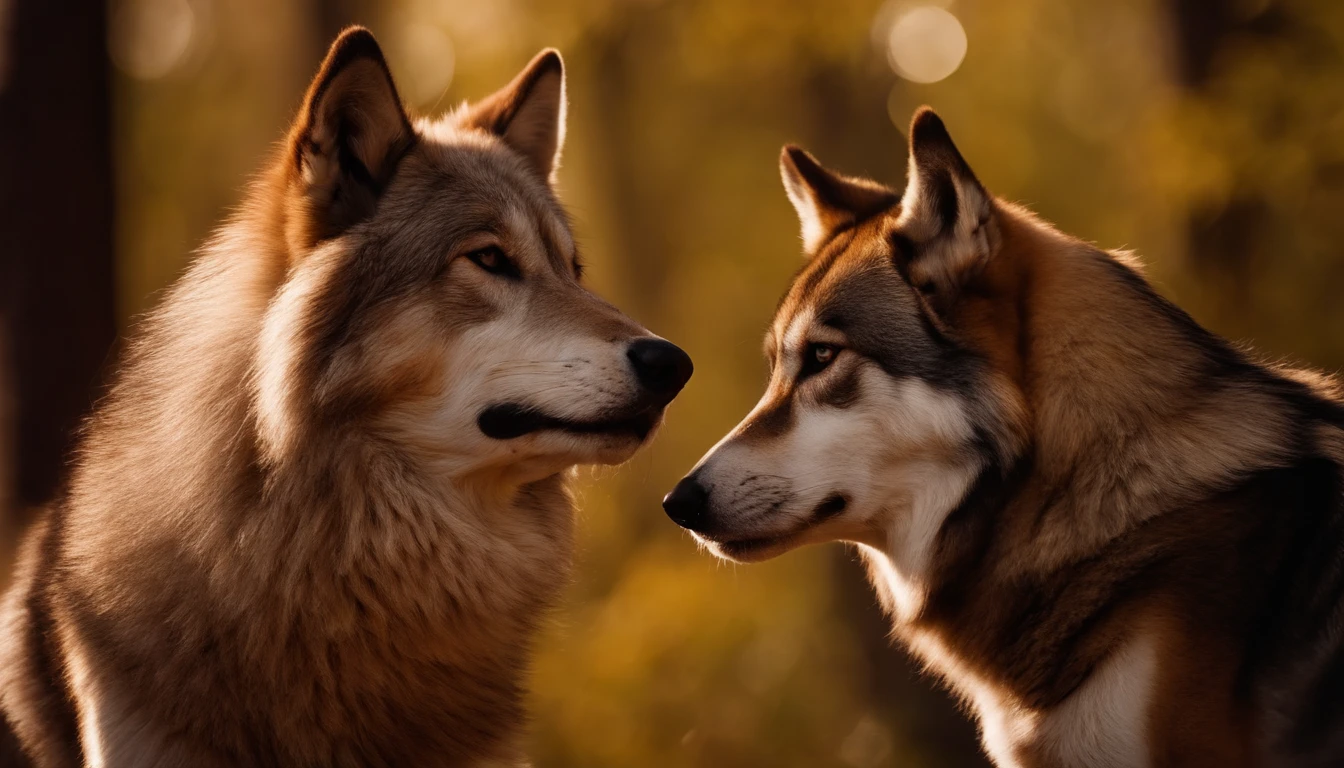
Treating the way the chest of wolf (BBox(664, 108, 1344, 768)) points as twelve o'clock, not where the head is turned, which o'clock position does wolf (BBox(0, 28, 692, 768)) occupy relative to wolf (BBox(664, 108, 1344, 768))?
wolf (BBox(0, 28, 692, 768)) is roughly at 11 o'clock from wolf (BBox(664, 108, 1344, 768)).

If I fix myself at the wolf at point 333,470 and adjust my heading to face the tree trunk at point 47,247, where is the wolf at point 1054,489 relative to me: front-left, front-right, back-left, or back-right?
back-right

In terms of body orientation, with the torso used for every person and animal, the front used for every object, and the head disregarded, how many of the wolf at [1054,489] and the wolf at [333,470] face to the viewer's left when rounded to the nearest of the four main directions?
1

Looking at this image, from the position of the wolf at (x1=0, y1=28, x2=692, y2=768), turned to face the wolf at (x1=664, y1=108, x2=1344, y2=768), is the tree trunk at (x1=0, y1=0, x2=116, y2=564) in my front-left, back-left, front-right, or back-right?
back-left

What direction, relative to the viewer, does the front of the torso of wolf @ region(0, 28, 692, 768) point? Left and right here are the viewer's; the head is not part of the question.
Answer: facing the viewer and to the right of the viewer

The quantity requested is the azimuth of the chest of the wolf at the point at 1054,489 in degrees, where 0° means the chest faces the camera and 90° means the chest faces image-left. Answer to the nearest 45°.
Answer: approximately 90°

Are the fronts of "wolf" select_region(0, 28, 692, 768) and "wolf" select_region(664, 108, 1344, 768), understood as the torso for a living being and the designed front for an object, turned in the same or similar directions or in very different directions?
very different directions

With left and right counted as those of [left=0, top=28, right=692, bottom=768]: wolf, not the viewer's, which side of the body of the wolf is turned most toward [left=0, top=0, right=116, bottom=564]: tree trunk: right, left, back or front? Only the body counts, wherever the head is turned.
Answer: back

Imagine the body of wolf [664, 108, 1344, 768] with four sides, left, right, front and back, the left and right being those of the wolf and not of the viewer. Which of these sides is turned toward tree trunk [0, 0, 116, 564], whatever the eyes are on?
front
